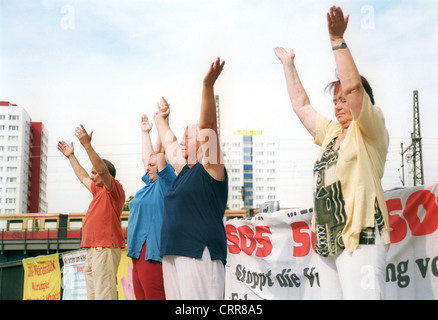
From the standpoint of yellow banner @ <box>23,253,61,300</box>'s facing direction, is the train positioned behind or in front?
behind

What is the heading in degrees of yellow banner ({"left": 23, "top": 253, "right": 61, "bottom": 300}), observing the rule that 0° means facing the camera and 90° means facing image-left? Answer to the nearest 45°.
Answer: approximately 0°
